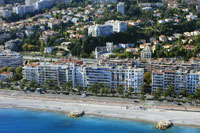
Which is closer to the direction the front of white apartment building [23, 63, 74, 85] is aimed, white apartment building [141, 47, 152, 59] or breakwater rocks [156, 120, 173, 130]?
the breakwater rocks

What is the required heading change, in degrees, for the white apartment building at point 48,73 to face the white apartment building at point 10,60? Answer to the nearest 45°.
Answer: approximately 135° to its right

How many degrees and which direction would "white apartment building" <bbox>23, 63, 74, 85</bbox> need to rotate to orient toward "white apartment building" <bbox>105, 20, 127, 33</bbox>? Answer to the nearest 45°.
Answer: approximately 135° to its left

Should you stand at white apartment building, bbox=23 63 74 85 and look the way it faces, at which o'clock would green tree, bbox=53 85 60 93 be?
The green tree is roughly at 11 o'clock from the white apartment building.

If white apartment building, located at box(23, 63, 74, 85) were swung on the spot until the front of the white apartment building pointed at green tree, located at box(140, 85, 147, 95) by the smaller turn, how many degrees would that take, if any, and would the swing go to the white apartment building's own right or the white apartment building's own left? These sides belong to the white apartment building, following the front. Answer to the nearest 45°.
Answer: approximately 45° to the white apartment building's own left

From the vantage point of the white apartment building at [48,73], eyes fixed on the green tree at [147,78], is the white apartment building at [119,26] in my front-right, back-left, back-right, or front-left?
front-left

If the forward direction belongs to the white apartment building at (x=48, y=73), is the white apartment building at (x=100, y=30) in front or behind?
behind

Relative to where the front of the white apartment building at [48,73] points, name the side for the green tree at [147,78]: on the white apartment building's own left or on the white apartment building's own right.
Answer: on the white apartment building's own left

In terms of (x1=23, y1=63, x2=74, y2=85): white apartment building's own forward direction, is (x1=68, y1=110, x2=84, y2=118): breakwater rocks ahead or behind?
ahead

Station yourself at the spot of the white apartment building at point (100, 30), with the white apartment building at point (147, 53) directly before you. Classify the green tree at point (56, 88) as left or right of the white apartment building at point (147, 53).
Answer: right

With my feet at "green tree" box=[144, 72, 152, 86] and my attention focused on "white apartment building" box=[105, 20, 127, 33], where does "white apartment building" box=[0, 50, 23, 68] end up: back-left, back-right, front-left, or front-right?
front-left

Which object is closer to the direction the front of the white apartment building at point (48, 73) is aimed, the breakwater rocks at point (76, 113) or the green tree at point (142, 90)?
the breakwater rocks

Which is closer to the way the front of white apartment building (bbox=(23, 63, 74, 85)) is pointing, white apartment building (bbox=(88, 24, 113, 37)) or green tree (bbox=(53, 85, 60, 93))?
the green tree

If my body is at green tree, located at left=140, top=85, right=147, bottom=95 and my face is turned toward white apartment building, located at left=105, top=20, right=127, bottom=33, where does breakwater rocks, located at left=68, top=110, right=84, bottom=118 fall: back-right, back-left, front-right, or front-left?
back-left

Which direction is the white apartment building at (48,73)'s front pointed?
toward the camera

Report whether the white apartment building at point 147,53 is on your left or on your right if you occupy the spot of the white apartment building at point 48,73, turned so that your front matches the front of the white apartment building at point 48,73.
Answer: on your left

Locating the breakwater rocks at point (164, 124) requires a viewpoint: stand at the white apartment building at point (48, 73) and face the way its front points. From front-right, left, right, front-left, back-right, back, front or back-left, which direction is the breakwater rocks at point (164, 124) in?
front-left
